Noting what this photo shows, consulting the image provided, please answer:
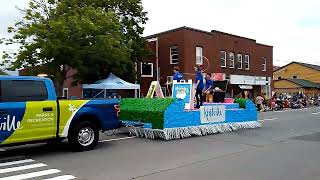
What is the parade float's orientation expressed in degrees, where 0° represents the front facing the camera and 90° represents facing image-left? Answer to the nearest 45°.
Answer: approximately 45°

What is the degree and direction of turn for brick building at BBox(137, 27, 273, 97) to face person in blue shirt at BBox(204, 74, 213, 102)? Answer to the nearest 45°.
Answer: approximately 45° to its right

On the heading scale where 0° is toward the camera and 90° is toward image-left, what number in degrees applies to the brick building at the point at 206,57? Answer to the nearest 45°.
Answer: approximately 315°

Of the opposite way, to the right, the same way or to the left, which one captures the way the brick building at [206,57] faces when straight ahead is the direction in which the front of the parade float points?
to the left

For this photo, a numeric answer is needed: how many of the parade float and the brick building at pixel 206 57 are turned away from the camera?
0

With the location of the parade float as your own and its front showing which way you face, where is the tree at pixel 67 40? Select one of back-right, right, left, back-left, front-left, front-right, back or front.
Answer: right
